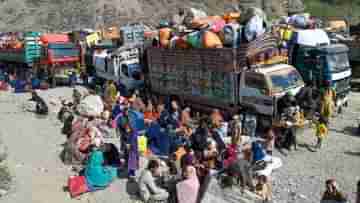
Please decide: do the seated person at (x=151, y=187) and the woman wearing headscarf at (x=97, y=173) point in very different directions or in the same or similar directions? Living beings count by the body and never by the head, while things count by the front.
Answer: same or similar directions

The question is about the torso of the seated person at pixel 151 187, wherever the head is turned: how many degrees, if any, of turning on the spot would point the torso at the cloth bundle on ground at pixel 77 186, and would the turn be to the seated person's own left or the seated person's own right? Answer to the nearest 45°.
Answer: approximately 135° to the seated person's own left

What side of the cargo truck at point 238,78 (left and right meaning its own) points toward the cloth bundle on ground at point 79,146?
right

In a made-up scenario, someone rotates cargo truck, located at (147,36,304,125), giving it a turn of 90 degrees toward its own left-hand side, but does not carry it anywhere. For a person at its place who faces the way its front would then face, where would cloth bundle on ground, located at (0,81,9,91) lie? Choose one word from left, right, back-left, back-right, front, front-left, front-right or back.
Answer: left

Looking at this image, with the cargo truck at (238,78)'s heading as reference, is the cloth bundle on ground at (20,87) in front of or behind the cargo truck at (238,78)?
behind

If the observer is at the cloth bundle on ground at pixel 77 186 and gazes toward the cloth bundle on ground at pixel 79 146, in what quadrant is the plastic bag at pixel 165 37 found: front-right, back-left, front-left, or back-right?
front-right

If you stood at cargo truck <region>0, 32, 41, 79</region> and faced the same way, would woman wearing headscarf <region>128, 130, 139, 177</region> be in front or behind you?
in front

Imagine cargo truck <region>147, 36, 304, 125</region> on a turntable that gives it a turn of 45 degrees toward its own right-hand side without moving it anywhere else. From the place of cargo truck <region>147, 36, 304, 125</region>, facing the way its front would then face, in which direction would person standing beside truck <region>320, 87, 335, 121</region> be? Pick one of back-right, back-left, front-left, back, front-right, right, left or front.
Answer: left

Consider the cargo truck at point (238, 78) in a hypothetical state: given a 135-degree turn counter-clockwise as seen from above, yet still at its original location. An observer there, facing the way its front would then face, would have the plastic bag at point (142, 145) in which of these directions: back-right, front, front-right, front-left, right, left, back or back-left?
back-left

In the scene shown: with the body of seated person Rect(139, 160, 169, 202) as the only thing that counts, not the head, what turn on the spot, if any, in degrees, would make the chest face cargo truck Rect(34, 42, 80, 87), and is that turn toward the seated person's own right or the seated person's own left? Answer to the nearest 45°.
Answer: approximately 90° to the seated person's own left

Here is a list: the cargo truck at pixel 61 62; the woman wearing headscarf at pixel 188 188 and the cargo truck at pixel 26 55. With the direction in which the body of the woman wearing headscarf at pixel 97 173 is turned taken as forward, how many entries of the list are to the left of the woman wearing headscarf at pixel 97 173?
2

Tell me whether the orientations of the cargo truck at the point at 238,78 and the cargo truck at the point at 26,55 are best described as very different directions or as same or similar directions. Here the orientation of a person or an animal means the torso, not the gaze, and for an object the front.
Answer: same or similar directions

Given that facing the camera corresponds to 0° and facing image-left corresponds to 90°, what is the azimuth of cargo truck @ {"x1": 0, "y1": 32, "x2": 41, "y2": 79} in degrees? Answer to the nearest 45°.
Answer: approximately 315°

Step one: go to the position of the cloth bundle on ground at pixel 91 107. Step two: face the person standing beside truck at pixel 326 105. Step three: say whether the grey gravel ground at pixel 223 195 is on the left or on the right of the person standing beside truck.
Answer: right

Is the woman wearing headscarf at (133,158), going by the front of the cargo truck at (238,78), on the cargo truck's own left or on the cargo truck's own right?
on the cargo truck's own right

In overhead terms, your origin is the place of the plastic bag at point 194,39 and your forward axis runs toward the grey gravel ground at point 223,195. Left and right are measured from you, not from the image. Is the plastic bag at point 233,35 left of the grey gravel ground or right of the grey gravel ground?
left
